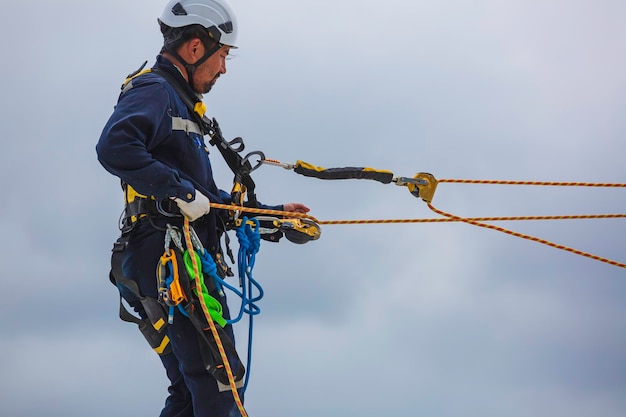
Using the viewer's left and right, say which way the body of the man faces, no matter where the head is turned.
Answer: facing to the right of the viewer

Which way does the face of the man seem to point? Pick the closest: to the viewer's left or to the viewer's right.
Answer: to the viewer's right
